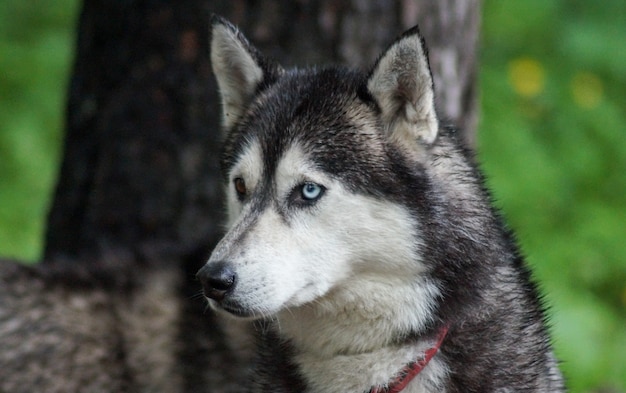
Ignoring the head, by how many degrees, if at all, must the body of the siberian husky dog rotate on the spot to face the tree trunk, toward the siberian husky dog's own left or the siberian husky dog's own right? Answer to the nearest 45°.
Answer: approximately 90° to the siberian husky dog's own right

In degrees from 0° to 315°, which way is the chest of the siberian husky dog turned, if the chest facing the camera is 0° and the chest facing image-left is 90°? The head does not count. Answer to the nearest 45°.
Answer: approximately 45°

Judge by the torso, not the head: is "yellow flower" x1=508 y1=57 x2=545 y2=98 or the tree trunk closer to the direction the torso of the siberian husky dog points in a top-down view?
the tree trunk
